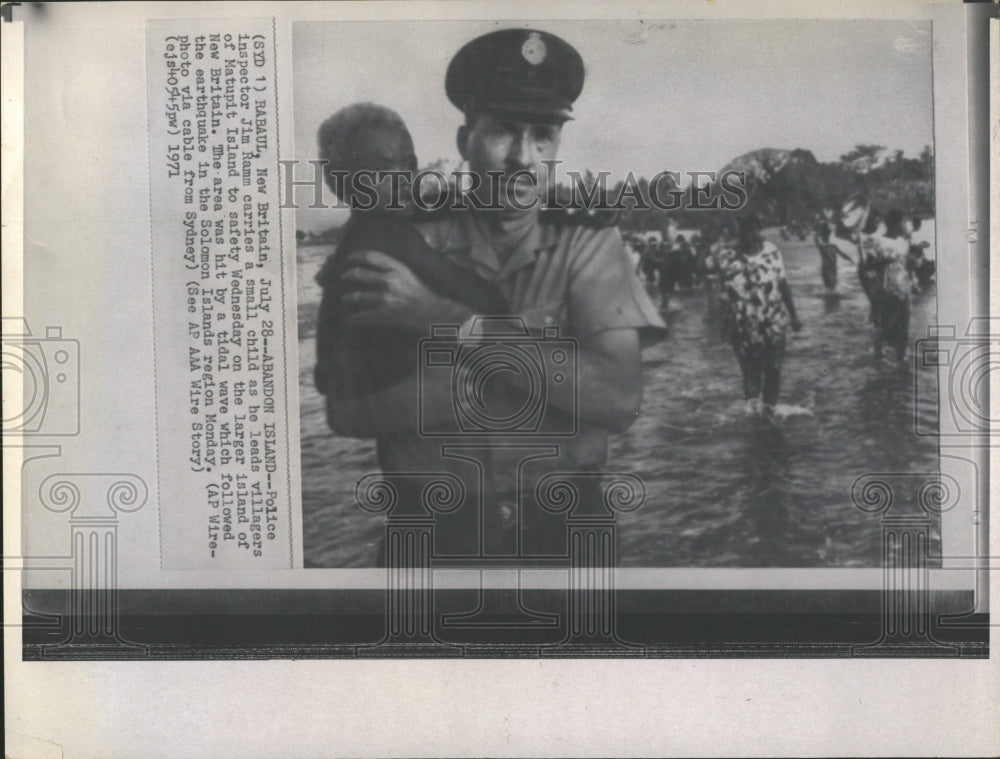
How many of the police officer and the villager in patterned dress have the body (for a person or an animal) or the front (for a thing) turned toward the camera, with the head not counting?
2

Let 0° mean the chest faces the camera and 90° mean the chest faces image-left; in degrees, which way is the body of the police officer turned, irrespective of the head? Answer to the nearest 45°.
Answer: approximately 0°

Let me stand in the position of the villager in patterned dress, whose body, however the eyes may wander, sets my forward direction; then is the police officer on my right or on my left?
on my right

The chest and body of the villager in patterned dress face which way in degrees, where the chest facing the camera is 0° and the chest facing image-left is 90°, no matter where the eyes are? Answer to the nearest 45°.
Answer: approximately 0°
